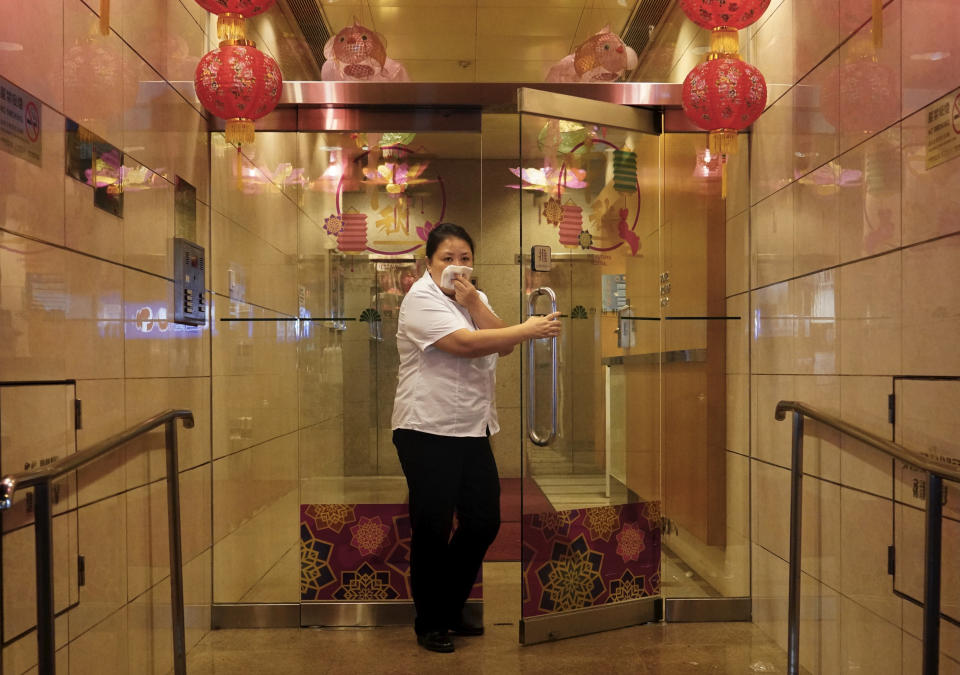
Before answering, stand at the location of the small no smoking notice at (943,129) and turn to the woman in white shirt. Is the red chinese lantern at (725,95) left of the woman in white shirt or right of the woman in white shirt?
right

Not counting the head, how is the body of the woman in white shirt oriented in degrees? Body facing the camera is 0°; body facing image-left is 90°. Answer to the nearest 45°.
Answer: approximately 315°

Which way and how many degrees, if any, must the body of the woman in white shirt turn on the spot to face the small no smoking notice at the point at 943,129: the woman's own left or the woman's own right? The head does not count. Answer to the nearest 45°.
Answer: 0° — they already face it

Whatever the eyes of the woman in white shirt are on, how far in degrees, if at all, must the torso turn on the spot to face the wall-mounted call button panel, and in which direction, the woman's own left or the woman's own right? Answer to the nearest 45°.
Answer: approximately 135° to the woman's own right

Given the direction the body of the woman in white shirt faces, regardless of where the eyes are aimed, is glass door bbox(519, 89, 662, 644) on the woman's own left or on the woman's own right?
on the woman's own left
